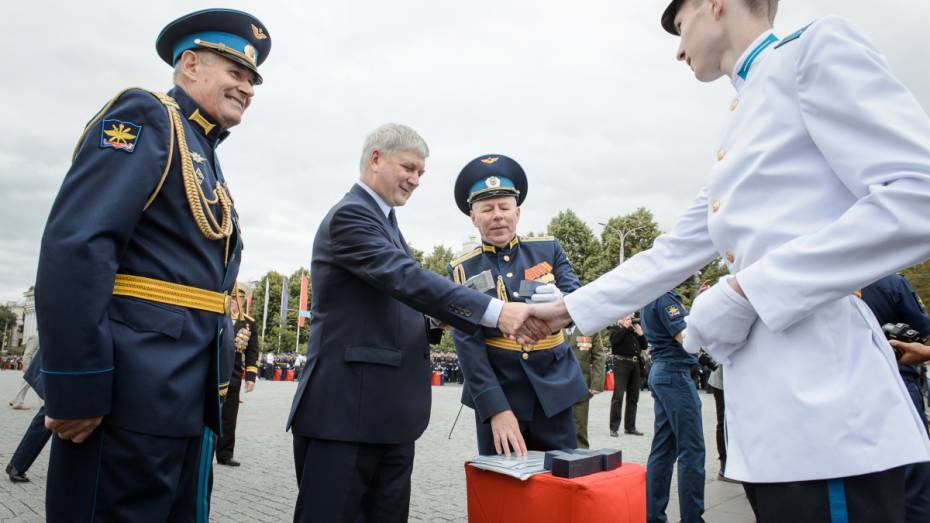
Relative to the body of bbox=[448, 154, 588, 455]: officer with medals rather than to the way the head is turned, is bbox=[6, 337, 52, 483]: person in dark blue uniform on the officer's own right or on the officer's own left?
on the officer's own right

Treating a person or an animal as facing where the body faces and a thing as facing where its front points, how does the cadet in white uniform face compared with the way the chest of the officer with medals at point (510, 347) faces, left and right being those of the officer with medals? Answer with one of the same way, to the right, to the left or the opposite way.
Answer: to the right

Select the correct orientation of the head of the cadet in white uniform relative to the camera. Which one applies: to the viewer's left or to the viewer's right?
to the viewer's left

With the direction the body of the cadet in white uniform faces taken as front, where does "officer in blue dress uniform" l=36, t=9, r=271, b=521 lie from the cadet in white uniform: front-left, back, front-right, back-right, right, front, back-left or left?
front

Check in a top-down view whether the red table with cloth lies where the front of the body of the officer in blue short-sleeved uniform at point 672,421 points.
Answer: no

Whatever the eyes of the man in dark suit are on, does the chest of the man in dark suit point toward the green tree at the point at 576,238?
no

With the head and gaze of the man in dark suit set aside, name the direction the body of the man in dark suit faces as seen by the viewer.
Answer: to the viewer's right

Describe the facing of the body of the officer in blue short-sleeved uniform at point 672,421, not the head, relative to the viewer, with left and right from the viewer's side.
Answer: facing away from the viewer and to the right of the viewer

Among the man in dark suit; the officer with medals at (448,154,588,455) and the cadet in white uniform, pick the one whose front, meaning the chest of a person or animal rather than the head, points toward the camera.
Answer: the officer with medals

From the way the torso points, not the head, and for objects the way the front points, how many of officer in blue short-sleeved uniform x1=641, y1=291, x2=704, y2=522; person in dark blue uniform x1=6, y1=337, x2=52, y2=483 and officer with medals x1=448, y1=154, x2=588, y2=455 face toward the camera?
1

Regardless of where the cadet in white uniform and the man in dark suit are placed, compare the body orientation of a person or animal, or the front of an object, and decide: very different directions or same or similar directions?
very different directions

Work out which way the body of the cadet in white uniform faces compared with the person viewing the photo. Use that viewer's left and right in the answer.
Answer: facing to the left of the viewer

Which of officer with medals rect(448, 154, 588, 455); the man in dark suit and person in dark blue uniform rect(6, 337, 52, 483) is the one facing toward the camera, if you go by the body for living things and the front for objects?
the officer with medals

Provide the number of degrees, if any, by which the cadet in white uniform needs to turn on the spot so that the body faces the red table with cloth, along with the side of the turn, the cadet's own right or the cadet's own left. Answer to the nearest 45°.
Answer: approximately 45° to the cadet's own right

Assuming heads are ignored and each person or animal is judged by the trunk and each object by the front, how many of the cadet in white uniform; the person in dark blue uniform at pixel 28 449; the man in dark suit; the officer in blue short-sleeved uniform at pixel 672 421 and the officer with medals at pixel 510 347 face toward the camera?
1

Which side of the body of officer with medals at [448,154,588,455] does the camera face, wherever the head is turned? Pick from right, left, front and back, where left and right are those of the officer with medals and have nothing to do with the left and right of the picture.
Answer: front

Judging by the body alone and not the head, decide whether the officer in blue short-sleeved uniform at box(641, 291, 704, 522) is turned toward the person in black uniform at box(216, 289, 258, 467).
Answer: no
